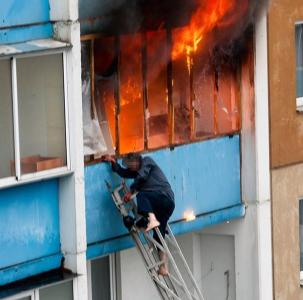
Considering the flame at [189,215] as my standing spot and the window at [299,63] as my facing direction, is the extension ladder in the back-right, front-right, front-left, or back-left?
back-right

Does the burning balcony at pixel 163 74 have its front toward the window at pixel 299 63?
no

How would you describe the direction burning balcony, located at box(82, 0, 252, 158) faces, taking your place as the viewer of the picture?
facing the viewer and to the left of the viewer
